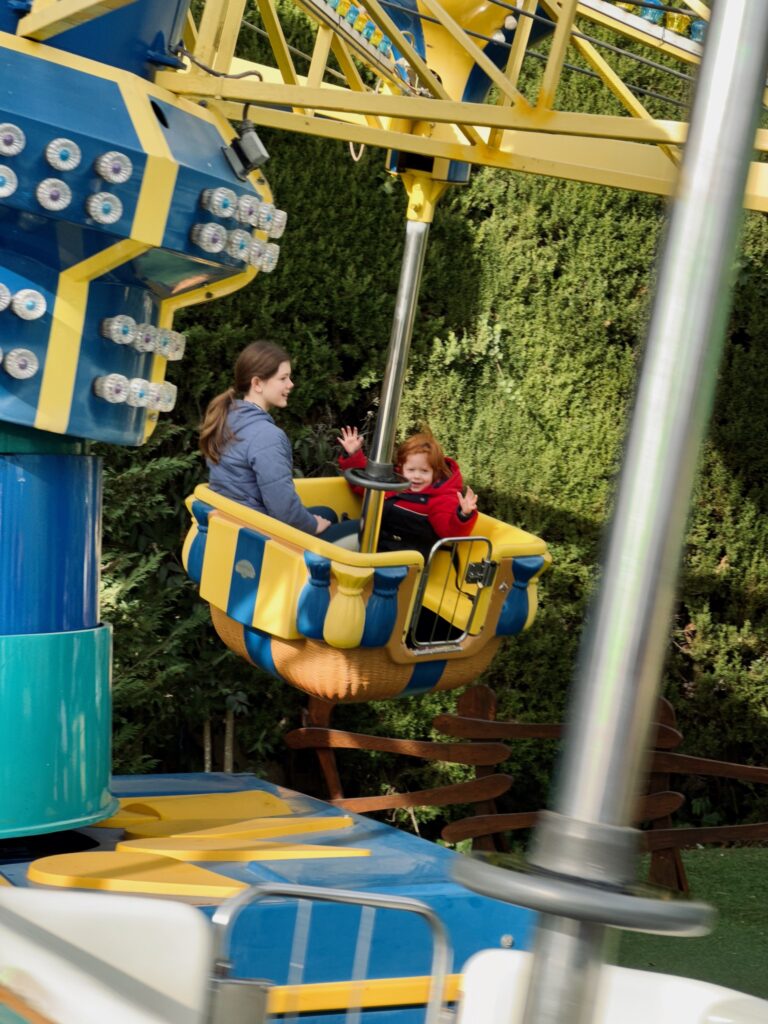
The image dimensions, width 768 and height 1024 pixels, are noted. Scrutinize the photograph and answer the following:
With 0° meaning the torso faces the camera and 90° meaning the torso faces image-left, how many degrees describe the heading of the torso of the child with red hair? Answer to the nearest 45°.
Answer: approximately 45°
